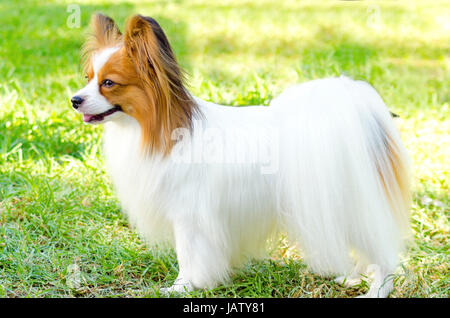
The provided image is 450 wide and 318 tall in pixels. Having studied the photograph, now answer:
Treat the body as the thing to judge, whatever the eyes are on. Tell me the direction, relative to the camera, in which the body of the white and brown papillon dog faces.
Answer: to the viewer's left
